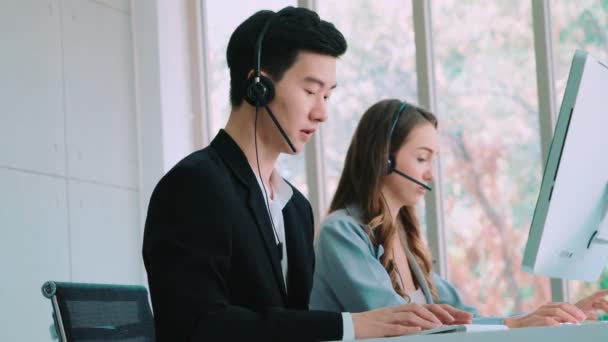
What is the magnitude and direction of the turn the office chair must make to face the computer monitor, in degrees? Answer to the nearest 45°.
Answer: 0° — it already faces it

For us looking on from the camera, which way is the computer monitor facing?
facing away from the viewer and to the left of the viewer

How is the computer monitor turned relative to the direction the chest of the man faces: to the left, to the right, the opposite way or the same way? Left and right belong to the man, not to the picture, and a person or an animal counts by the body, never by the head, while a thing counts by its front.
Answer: the opposite way

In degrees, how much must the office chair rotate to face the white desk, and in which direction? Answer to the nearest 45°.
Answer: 0° — it already faces it

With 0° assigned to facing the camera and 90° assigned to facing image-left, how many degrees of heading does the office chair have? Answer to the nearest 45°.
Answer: approximately 315°

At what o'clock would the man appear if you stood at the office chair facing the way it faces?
The man is roughly at 12 o'clock from the office chair.

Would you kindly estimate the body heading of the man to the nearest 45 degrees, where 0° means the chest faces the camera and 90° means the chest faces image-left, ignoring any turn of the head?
approximately 315°

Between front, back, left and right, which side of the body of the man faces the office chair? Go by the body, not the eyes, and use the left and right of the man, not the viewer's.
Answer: back

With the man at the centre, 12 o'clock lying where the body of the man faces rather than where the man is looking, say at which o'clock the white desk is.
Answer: The white desk is roughly at 12 o'clock from the man.

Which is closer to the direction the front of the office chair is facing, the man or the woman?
the man
